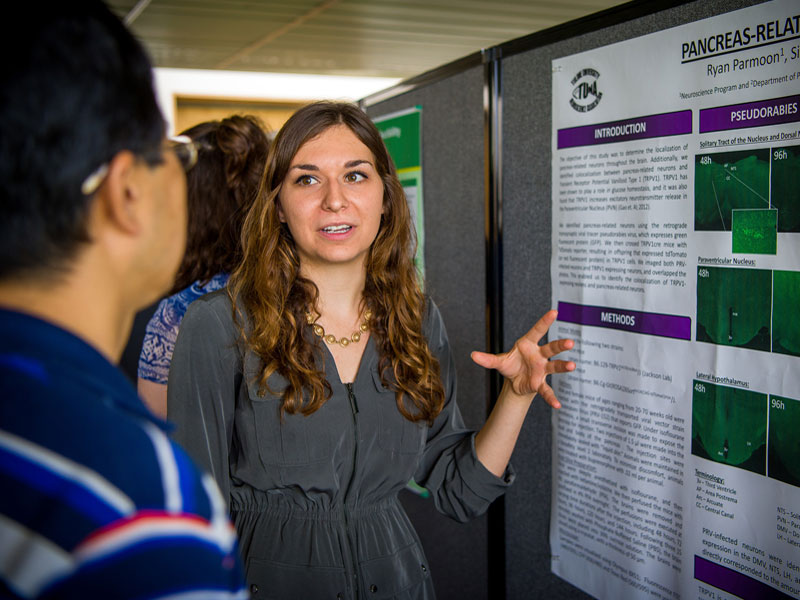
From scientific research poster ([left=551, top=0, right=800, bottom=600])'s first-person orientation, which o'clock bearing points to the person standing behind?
The person standing behind is roughly at 2 o'clock from the scientific research poster.

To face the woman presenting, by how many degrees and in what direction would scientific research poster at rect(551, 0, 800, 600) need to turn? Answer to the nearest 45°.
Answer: approximately 45° to its right

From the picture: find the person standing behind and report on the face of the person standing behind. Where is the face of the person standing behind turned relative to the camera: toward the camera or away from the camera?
away from the camera

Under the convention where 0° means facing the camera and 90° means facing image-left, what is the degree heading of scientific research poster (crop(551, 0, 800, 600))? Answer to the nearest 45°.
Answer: approximately 45°
